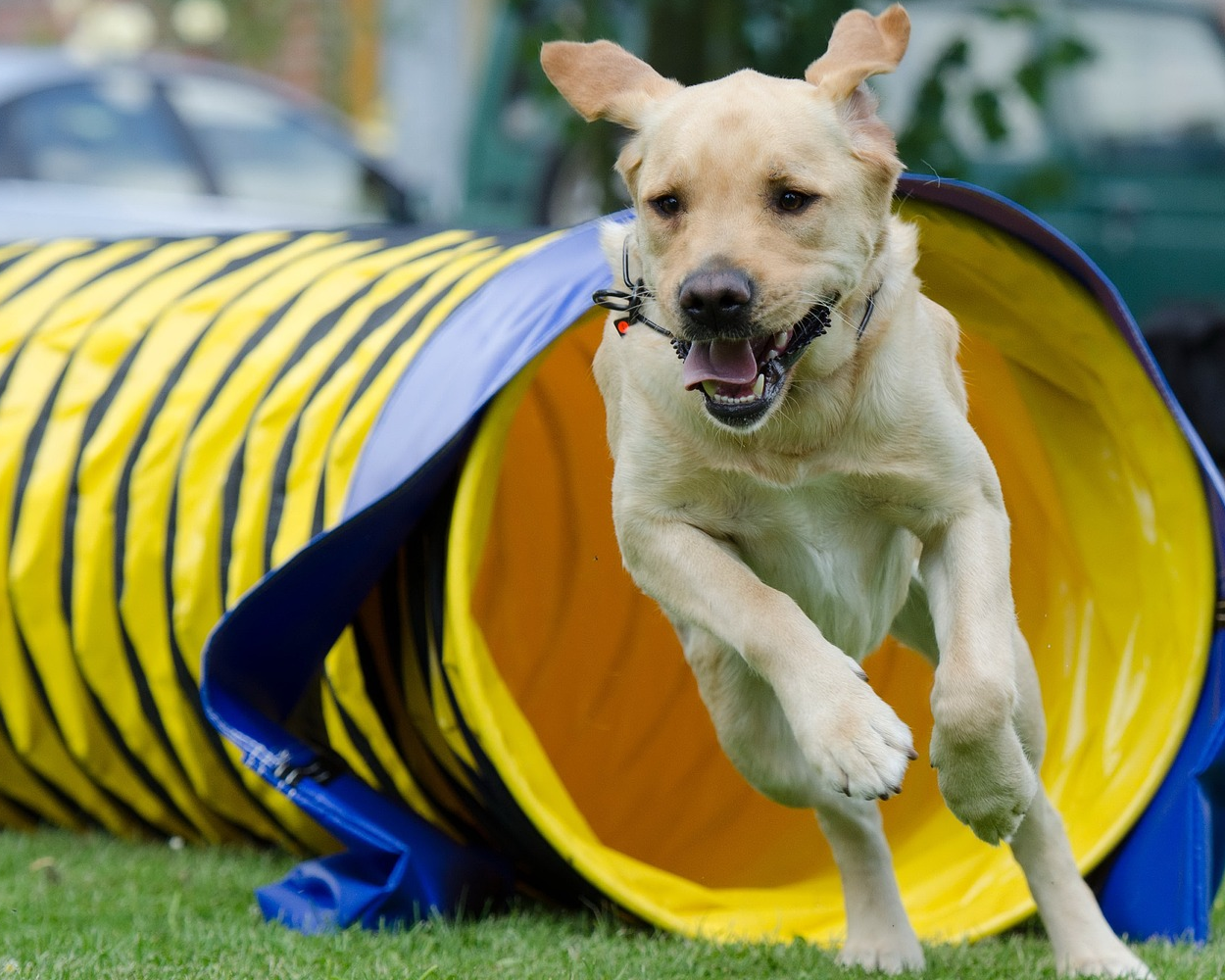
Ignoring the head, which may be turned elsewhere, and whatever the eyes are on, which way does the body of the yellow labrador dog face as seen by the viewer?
toward the camera

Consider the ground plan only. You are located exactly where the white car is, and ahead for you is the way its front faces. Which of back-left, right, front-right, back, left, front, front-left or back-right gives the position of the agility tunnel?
right

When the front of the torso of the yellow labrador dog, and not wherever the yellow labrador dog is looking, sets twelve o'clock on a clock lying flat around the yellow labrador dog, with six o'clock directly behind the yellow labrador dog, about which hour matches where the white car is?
The white car is roughly at 5 o'clock from the yellow labrador dog.

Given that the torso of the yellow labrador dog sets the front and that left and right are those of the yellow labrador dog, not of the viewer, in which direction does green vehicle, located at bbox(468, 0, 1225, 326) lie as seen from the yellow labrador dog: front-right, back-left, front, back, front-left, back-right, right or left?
back

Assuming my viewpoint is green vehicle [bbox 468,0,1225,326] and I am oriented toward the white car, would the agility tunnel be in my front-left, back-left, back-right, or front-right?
front-left

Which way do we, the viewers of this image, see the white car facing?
facing to the right of the viewer

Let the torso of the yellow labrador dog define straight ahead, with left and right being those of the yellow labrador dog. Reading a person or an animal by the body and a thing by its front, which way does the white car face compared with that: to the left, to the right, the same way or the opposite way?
to the left

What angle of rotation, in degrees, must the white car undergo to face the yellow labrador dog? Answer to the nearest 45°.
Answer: approximately 90° to its right

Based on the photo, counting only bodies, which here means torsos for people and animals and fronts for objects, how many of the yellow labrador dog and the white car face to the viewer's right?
1

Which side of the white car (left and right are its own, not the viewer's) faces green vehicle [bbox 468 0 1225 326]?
front
